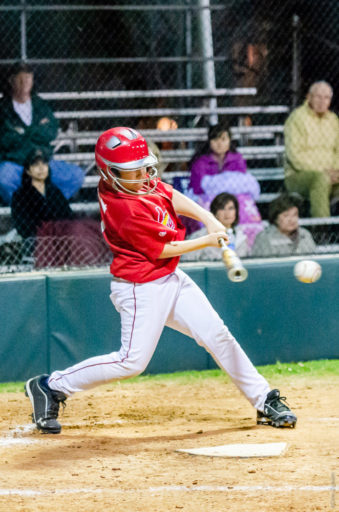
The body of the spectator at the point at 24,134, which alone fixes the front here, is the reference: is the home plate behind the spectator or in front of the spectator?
in front

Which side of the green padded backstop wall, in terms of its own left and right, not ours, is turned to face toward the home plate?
front

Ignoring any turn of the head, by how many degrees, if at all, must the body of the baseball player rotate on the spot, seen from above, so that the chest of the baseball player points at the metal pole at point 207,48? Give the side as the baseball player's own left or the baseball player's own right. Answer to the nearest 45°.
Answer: approximately 135° to the baseball player's own left

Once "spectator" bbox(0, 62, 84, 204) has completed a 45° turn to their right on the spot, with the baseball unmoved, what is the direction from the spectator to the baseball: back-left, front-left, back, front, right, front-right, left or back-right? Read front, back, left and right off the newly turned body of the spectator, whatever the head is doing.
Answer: left

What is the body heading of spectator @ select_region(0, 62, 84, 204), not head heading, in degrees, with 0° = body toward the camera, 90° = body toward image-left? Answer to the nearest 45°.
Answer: approximately 0°

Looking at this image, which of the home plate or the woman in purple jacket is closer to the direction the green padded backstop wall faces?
the home plate

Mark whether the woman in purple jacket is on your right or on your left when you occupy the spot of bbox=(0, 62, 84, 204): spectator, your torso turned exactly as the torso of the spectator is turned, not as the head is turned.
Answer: on your left

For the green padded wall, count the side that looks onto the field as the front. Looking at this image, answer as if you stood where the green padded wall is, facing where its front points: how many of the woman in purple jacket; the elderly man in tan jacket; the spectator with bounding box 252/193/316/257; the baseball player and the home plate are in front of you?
2

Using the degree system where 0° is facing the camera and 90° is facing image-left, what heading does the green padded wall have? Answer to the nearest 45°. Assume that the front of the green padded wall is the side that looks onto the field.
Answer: approximately 0°
